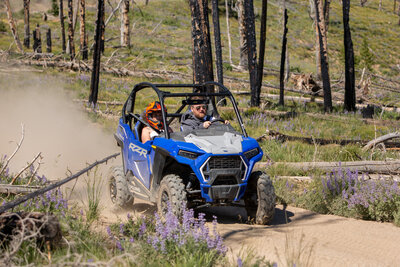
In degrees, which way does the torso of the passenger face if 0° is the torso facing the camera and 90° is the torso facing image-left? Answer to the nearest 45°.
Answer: approximately 315°

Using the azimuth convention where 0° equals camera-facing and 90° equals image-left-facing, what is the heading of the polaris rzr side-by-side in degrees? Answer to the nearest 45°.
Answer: approximately 315°

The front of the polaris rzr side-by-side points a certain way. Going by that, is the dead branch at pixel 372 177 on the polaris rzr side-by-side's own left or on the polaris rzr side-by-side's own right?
on the polaris rzr side-by-side's own left

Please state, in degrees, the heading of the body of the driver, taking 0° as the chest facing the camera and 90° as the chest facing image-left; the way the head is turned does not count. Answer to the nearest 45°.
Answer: approximately 315°

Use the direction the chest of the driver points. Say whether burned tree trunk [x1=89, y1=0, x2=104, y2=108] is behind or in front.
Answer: behind

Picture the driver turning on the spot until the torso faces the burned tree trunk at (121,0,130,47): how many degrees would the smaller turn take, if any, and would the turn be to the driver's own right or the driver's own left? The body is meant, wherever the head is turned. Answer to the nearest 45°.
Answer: approximately 135° to the driver's own left

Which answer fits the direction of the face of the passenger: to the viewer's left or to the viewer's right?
to the viewer's right

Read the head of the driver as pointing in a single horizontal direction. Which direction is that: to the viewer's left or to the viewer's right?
to the viewer's right

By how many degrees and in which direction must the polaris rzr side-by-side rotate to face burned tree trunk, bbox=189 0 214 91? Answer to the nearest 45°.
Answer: approximately 135° to its left

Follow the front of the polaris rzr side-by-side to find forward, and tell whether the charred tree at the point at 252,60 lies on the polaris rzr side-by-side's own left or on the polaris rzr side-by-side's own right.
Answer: on the polaris rzr side-by-side's own left

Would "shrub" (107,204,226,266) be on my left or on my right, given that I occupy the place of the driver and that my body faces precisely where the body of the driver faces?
on my right
